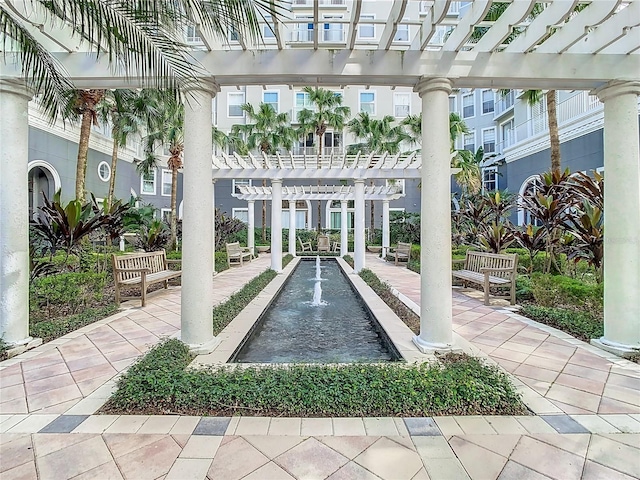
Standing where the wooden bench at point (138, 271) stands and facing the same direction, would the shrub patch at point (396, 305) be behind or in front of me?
in front

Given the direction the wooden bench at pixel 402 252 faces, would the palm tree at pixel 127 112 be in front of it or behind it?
in front

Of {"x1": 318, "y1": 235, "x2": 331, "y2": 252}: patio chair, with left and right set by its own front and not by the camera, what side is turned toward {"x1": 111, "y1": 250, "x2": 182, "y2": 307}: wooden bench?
front

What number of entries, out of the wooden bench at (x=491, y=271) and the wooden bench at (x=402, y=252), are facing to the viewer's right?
0

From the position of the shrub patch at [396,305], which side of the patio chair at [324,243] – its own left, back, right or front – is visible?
front

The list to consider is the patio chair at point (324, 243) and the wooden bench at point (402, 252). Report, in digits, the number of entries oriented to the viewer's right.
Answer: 0

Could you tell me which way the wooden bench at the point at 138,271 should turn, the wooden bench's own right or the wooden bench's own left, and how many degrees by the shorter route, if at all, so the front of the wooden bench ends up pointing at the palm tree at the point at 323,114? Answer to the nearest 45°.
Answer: approximately 90° to the wooden bench's own left

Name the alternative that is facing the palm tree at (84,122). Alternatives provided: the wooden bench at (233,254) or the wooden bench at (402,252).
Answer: the wooden bench at (402,252)

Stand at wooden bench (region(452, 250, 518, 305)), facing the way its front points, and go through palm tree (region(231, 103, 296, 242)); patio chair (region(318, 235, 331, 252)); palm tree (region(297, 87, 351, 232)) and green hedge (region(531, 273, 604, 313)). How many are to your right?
3

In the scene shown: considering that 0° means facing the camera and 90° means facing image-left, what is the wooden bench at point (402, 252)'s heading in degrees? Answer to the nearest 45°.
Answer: approximately 45°

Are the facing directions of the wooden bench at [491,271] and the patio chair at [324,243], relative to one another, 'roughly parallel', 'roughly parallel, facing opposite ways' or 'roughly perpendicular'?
roughly perpendicular
